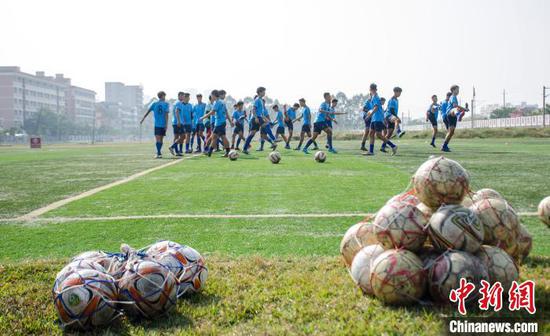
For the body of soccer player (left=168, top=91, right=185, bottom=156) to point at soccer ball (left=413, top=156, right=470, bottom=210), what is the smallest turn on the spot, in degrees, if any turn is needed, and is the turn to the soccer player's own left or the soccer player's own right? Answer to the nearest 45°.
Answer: approximately 90° to the soccer player's own right

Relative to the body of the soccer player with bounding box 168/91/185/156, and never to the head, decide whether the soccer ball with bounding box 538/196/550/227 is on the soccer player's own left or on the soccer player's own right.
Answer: on the soccer player's own right

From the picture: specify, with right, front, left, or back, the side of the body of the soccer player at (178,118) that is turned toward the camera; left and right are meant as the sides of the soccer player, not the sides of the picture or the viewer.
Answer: right

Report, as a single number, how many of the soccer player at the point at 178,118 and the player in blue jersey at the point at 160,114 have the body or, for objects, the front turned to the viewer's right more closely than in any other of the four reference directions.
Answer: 1

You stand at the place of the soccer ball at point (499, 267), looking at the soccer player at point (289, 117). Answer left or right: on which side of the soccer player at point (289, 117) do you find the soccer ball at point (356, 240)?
left

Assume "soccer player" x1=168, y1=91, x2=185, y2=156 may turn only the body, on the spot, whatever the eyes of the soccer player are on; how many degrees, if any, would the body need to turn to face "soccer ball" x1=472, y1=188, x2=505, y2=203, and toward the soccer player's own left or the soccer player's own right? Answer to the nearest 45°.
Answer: approximately 90° to the soccer player's own right
